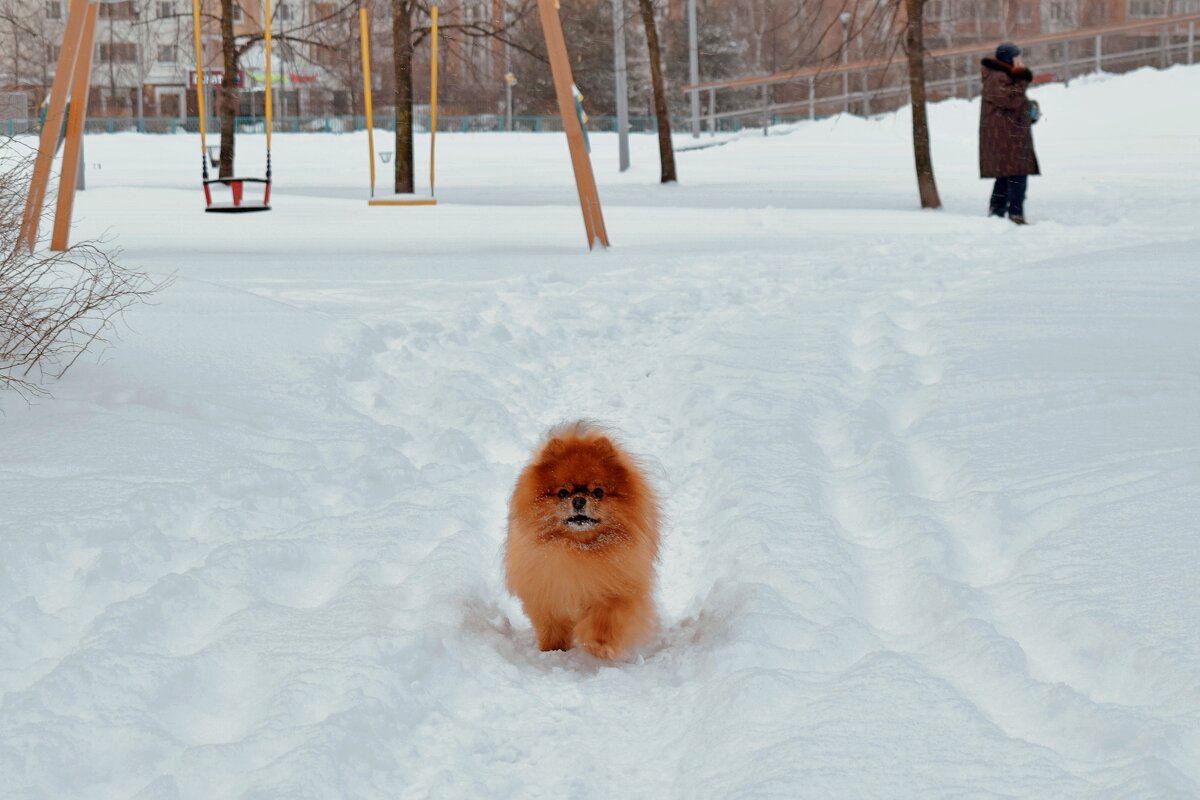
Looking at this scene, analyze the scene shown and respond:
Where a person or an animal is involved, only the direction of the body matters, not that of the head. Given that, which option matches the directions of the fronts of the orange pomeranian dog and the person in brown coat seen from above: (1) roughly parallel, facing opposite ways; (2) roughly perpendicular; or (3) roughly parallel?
roughly perpendicular

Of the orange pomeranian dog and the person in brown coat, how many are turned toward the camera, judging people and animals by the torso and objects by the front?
1

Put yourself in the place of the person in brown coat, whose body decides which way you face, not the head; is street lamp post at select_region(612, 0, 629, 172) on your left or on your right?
on your left

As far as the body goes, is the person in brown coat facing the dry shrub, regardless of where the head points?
no

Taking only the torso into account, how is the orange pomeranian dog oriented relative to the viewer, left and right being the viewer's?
facing the viewer

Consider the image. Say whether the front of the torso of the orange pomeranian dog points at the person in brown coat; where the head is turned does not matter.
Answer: no

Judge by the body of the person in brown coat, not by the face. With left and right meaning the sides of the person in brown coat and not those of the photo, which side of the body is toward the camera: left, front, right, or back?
right

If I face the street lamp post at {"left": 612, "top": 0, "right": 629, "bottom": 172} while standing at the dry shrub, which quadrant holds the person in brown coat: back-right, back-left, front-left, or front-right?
front-right

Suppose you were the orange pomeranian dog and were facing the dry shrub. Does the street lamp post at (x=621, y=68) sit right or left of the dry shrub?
right

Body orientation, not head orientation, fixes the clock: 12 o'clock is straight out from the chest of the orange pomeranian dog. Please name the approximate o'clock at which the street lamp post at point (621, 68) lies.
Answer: The street lamp post is roughly at 6 o'clock from the orange pomeranian dog.

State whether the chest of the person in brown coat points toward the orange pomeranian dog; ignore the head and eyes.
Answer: no
